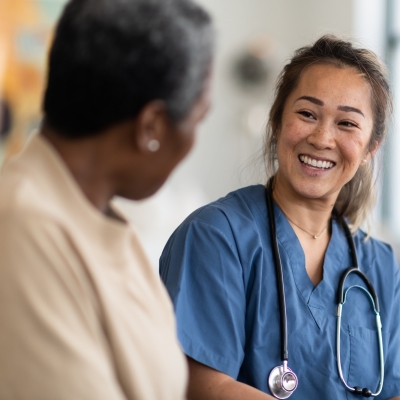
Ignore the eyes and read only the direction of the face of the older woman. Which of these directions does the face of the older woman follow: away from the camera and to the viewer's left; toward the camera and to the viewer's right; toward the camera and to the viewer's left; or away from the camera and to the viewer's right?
away from the camera and to the viewer's right

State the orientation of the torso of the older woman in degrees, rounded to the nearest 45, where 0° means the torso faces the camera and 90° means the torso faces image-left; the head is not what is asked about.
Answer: approximately 225°

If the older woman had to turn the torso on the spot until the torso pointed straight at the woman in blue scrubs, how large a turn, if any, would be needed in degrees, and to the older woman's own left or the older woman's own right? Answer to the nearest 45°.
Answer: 0° — they already face them

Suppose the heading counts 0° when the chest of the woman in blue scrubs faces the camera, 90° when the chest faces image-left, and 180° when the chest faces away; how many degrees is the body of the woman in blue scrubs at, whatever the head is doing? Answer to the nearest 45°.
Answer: approximately 315°

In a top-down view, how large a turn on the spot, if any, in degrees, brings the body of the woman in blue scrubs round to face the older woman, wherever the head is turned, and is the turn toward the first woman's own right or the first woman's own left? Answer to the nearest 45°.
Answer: approximately 45° to the first woman's own right
